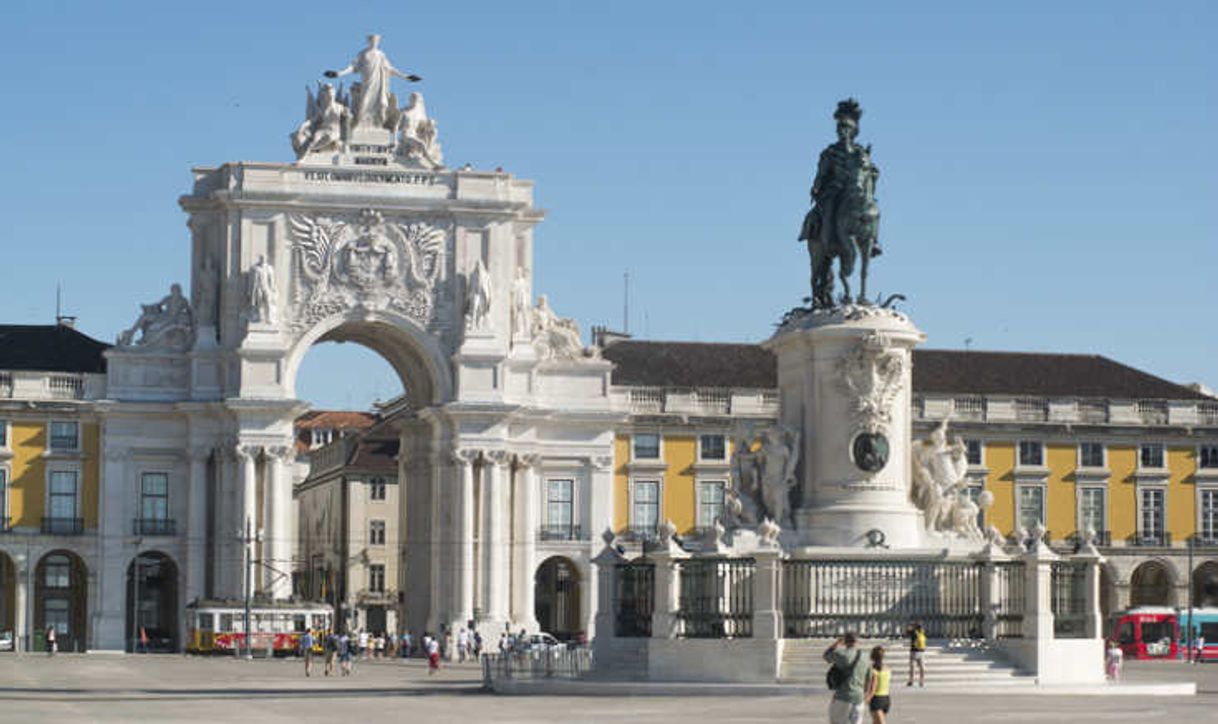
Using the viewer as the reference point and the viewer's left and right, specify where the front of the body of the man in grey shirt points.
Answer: facing away from the viewer and to the left of the viewer

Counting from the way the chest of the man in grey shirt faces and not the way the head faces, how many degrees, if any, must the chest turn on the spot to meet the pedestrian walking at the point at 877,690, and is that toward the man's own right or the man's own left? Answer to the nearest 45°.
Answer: approximately 45° to the man's own right

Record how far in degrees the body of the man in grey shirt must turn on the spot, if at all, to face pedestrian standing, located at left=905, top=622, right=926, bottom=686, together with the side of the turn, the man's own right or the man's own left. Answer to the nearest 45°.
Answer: approximately 45° to the man's own right
